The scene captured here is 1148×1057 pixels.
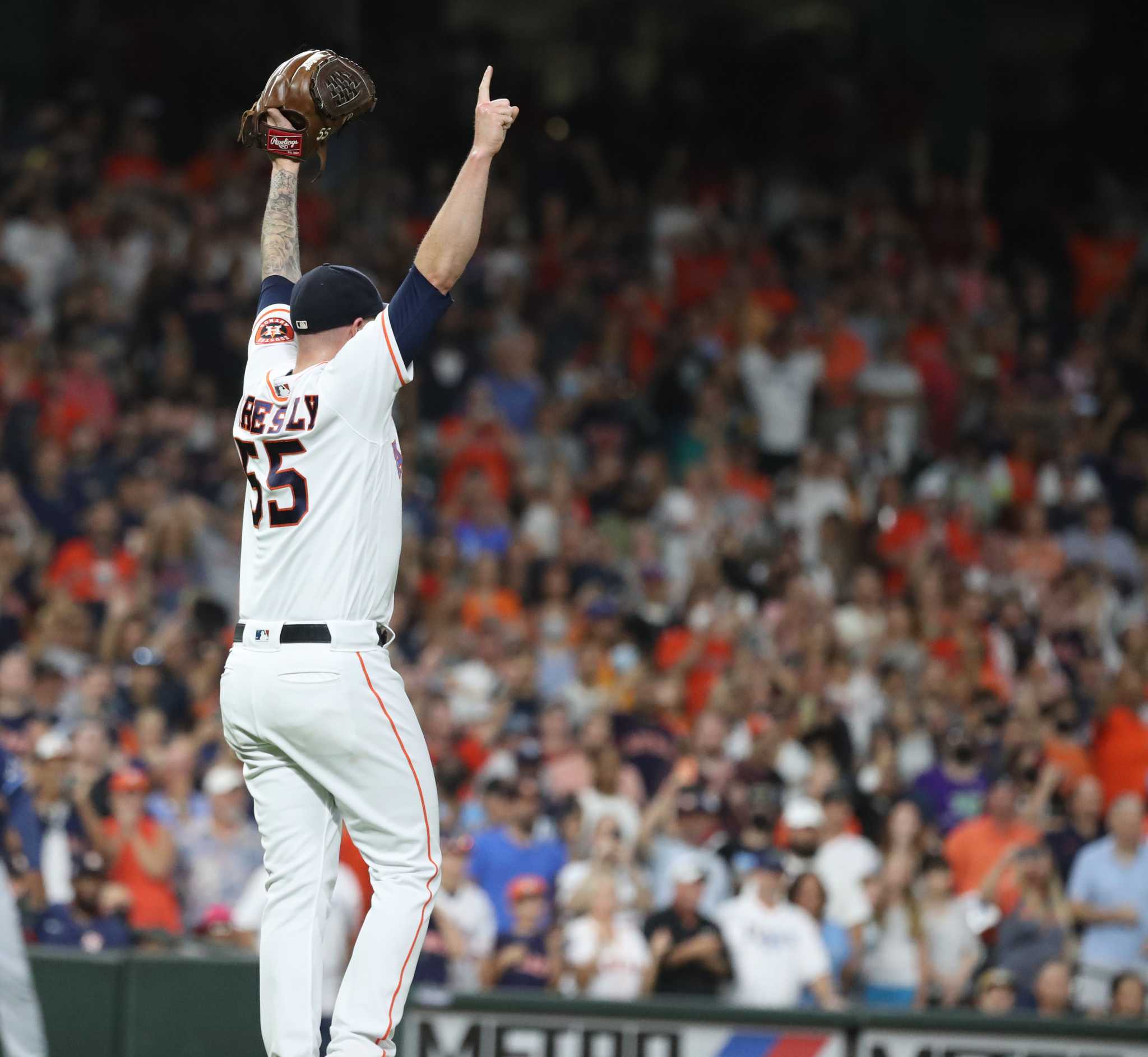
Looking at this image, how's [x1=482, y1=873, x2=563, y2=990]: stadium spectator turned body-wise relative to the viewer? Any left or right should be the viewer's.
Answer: facing the viewer

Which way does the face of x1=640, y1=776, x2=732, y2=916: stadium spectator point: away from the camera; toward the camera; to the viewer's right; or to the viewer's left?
toward the camera

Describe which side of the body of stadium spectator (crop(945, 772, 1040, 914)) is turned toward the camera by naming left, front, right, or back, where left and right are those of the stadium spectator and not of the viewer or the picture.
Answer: front

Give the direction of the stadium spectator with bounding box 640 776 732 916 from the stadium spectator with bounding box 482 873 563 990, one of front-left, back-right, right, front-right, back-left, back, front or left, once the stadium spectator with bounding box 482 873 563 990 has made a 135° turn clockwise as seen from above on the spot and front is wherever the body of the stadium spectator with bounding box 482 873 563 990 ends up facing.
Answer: right

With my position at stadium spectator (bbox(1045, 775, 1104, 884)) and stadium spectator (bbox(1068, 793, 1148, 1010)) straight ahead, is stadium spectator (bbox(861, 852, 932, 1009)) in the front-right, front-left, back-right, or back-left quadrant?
front-right

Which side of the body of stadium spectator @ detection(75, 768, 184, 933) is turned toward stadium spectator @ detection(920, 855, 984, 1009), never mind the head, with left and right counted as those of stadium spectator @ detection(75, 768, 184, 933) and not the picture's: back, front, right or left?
left

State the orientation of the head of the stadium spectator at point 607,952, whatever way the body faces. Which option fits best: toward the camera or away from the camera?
toward the camera

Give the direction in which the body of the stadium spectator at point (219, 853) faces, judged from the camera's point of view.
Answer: toward the camera

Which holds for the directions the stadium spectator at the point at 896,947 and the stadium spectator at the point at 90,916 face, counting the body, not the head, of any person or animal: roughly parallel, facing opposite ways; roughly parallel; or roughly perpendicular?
roughly parallel

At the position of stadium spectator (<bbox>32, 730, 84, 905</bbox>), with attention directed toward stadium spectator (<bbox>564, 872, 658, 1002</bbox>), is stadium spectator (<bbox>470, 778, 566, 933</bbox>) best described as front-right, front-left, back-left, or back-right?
front-left

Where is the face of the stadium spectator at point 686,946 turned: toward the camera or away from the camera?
toward the camera

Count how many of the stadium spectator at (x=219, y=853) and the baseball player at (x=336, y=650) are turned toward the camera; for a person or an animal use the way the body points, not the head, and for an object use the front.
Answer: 1

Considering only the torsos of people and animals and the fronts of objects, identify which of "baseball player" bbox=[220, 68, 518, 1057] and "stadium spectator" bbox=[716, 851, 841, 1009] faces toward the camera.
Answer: the stadium spectator

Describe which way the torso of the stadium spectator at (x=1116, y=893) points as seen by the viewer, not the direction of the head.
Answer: toward the camera

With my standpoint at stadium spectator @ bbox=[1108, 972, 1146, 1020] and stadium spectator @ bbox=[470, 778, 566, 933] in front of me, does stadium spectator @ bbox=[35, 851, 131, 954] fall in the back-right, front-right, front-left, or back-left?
front-left

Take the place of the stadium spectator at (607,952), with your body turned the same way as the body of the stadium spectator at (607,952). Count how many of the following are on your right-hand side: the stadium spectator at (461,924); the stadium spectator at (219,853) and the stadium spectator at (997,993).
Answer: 2

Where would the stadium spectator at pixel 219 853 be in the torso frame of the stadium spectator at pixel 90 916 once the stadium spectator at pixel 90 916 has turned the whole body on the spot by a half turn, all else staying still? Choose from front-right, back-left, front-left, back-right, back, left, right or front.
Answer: front-right

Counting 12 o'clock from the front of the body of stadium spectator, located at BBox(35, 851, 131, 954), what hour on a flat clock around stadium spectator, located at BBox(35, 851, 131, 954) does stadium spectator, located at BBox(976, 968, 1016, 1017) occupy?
stadium spectator, located at BBox(976, 968, 1016, 1017) is roughly at 9 o'clock from stadium spectator, located at BBox(35, 851, 131, 954).

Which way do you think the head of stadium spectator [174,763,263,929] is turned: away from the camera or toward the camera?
toward the camera
